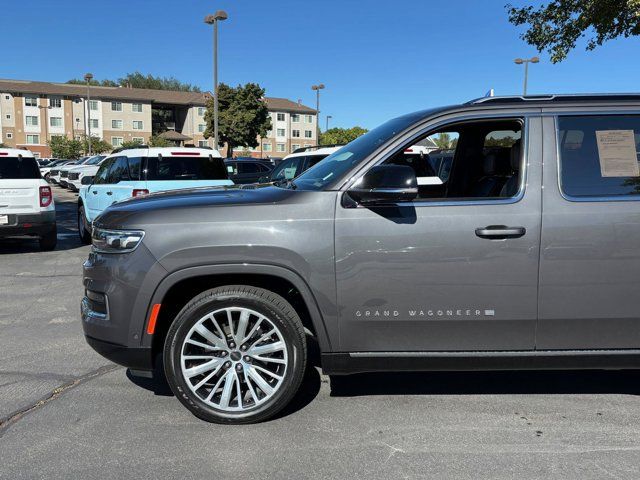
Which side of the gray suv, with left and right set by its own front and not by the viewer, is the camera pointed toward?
left

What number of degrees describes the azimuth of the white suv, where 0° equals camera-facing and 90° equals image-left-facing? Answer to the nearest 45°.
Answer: approximately 180°

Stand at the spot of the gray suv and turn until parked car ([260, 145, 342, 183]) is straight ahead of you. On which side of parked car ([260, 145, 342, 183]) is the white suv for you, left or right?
left

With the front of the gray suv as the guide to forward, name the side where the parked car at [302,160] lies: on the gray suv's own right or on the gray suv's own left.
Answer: on the gray suv's own right

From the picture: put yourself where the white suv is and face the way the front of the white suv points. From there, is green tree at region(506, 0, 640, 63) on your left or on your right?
on your right

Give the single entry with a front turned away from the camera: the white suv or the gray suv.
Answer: the white suv

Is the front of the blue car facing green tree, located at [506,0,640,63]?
no

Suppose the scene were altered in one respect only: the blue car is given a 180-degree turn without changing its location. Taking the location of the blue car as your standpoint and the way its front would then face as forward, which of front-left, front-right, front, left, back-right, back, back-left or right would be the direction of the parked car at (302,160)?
left

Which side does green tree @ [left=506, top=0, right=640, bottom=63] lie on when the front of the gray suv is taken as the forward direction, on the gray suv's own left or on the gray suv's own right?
on the gray suv's own right

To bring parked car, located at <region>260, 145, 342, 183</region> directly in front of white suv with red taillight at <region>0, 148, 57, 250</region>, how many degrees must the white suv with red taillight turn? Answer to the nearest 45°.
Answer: approximately 90° to its right

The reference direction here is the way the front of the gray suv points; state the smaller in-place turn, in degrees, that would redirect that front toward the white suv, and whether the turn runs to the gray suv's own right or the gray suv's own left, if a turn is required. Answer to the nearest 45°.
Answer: approximately 45° to the gray suv's own right

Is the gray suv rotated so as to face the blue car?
no

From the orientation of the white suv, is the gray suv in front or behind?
behind

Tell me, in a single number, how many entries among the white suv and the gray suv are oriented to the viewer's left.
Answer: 1

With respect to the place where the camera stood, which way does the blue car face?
facing away from the viewer and to the left of the viewer
